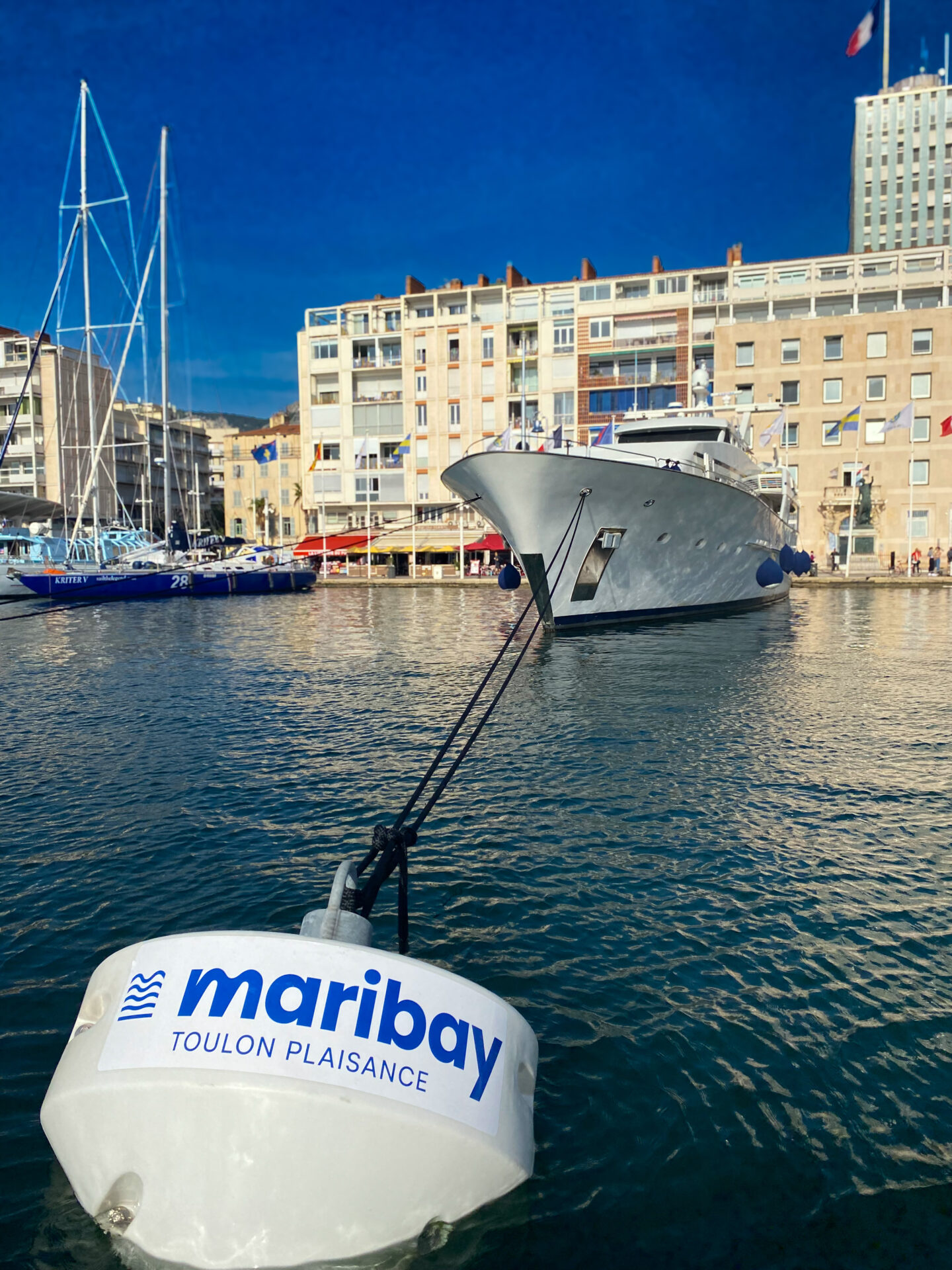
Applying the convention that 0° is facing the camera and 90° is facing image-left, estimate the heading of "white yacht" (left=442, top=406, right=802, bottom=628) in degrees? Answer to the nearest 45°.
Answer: approximately 45°

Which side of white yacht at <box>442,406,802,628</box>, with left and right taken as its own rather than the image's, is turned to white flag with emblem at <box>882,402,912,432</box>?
back

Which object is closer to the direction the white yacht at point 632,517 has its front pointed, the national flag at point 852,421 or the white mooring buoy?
the white mooring buoy

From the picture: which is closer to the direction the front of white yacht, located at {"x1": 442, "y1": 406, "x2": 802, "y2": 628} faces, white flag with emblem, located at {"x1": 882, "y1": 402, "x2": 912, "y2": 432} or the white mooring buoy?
the white mooring buoy

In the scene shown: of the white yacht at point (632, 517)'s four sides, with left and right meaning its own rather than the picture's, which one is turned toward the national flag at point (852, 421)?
back
